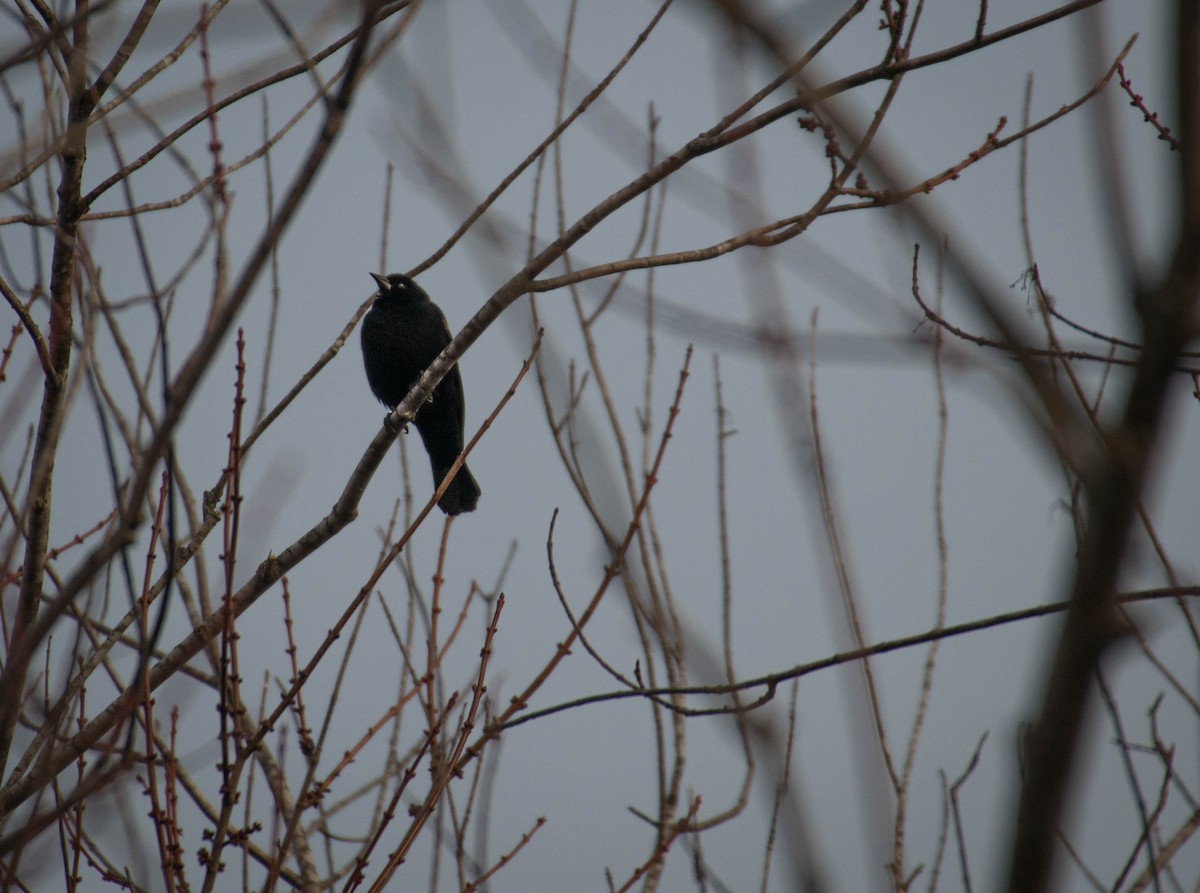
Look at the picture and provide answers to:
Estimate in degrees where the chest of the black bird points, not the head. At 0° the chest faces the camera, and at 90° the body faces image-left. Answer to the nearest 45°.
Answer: approximately 45°

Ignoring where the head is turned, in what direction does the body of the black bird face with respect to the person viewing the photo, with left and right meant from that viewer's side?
facing the viewer and to the left of the viewer
